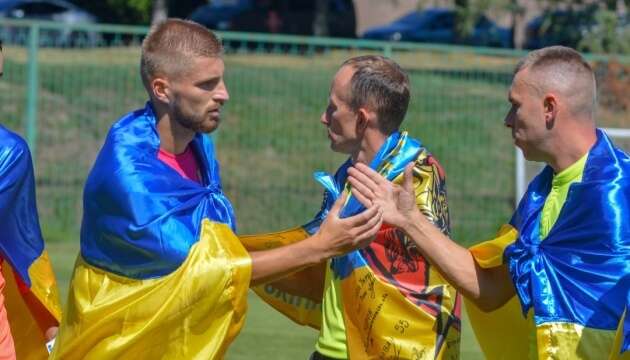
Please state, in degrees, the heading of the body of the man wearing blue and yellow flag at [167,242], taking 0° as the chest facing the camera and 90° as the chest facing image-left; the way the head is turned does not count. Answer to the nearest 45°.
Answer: approximately 315°

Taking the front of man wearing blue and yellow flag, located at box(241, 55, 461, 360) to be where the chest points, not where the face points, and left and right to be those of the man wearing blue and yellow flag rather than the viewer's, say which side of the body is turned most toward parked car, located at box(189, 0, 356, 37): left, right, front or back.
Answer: right

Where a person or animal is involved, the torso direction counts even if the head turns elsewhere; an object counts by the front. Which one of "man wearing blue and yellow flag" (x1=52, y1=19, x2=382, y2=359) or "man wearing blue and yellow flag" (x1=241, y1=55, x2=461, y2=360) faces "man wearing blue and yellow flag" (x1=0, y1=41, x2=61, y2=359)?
"man wearing blue and yellow flag" (x1=241, y1=55, x2=461, y2=360)

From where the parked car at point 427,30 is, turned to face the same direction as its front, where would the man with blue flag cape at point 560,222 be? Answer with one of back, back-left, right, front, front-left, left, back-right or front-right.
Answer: left

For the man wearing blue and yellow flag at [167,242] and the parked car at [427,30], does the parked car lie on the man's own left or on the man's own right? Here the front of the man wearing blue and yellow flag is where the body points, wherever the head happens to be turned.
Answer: on the man's own left

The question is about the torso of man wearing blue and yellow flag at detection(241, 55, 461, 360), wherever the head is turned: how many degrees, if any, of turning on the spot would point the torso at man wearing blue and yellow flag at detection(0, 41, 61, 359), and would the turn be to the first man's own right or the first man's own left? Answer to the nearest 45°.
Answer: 0° — they already face them

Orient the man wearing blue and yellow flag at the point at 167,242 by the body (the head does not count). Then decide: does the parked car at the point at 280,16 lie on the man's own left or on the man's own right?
on the man's own left

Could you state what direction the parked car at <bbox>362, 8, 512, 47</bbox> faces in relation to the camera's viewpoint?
facing to the left of the viewer

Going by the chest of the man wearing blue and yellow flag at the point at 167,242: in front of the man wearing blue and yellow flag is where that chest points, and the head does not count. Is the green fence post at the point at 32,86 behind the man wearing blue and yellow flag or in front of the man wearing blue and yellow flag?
behind

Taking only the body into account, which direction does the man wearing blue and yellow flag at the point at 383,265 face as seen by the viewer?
to the viewer's left

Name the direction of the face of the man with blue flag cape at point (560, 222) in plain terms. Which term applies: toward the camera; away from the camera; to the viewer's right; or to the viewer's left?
to the viewer's left
